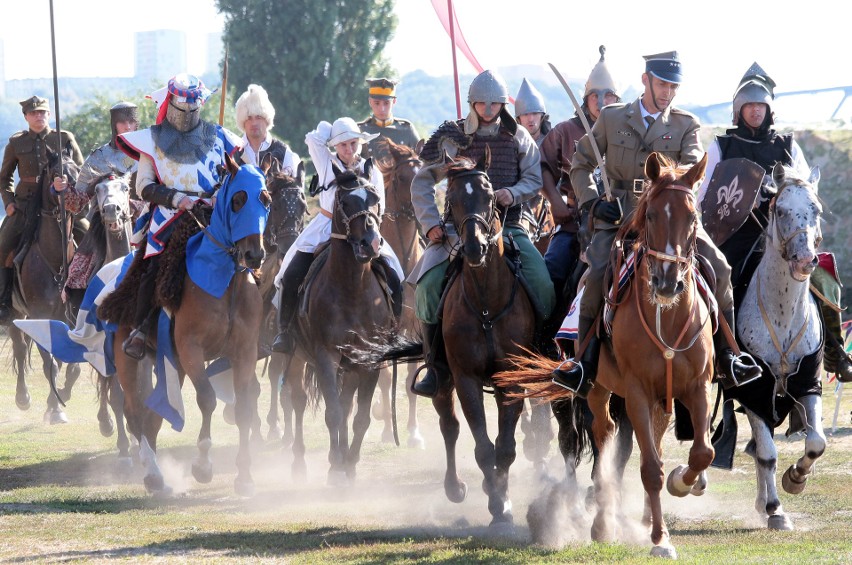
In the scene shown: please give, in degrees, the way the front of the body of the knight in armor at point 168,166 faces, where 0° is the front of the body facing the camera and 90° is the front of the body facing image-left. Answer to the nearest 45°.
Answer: approximately 315°

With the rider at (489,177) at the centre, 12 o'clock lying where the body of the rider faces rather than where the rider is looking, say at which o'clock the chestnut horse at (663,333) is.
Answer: The chestnut horse is roughly at 11 o'clock from the rider.

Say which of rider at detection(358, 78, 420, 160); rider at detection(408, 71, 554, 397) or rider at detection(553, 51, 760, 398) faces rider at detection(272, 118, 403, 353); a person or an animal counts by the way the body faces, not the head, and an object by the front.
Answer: rider at detection(358, 78, 420, 160)

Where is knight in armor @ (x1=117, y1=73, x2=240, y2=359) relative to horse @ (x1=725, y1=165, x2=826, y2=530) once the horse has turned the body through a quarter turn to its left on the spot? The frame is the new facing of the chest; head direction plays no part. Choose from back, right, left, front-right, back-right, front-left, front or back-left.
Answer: back

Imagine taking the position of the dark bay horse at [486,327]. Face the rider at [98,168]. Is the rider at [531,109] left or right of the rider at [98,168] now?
right

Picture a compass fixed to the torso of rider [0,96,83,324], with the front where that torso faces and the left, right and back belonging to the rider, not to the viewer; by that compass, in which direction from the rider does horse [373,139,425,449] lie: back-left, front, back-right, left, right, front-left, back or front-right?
front-left

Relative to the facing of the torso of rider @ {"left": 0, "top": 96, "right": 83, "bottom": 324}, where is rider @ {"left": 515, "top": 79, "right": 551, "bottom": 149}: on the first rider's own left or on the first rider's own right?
on the first rider's own left

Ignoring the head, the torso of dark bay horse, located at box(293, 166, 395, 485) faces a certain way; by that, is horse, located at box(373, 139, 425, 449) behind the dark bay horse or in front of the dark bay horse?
behind

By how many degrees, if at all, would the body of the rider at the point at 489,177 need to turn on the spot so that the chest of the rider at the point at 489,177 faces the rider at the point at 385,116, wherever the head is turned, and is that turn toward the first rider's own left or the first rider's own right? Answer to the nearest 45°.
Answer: approximately 180°

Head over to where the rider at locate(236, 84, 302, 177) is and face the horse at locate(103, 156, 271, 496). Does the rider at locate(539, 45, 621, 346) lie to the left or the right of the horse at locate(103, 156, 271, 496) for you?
left

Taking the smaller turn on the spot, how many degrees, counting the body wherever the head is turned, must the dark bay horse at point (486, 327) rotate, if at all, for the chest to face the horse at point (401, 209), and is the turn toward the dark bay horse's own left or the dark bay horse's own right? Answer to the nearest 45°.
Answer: approximately 180°
